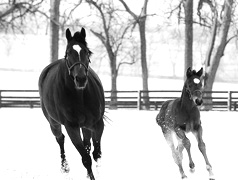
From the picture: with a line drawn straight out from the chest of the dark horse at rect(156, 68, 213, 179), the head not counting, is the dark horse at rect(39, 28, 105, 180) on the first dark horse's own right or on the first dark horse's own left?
on the first dark horse's own right

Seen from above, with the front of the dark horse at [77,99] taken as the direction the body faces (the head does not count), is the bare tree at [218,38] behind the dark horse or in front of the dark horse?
behind

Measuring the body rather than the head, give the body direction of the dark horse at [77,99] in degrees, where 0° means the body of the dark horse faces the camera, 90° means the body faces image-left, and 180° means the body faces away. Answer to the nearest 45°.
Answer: approximately 0°

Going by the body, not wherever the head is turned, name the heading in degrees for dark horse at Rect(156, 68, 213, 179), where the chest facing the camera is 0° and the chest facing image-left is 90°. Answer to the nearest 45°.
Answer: approximately 315°

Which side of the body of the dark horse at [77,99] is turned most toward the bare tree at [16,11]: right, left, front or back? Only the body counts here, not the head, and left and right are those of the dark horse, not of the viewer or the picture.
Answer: back

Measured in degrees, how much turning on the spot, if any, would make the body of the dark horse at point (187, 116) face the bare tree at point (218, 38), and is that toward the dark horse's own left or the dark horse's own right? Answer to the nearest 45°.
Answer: approximately 135° to the dark horse's own left
